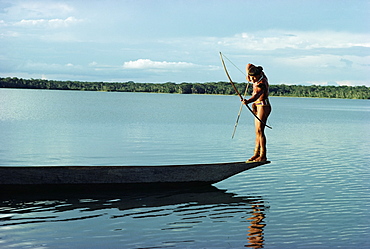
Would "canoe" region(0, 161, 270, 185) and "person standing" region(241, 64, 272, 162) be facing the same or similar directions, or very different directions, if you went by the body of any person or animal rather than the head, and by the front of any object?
very different directions

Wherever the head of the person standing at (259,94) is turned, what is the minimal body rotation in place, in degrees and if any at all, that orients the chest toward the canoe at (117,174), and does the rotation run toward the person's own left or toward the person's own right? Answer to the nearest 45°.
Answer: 0° — they already face it

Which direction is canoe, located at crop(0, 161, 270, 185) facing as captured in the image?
to the viewer's right

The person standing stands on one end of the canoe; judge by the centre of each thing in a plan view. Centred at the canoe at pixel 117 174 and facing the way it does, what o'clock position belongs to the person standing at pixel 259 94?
The person standing is roughly at 12 o'clock from the canoe.

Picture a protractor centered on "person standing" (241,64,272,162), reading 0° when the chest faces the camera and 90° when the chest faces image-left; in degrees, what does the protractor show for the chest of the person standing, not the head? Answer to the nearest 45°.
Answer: approximately 90°
